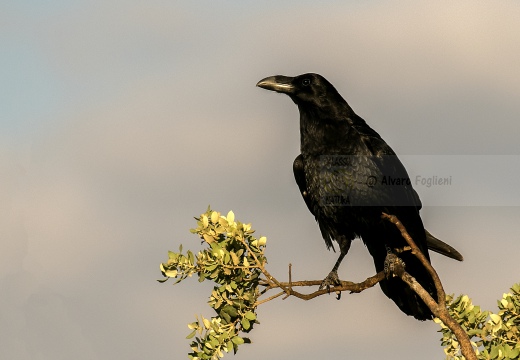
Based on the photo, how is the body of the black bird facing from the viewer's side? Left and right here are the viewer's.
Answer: facing the viewer and to the left of the viewer
